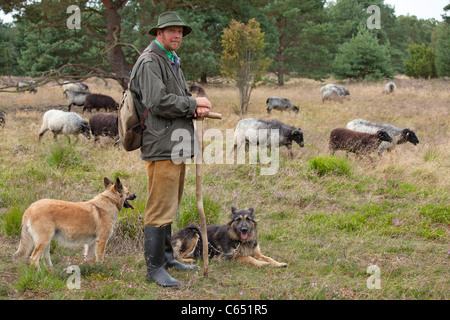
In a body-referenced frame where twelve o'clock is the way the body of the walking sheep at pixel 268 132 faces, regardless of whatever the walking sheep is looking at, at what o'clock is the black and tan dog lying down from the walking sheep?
The black and tan dog lying down is roughly at 3 o'clock from the walking sheep.

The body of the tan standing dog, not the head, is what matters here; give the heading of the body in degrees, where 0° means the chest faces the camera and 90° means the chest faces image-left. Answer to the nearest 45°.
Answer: approximately 270°

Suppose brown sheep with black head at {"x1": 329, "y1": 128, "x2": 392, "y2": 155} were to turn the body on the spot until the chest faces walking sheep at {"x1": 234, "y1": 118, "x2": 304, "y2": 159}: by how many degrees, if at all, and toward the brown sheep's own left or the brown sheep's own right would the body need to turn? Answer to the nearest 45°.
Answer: approximately 180°

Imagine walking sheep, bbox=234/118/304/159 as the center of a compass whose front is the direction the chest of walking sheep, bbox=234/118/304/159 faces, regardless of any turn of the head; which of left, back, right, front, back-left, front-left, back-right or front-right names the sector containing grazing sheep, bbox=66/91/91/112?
back-left

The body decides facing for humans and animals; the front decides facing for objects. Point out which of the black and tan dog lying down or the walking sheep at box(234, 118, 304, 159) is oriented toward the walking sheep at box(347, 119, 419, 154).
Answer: the walking sheep at box(234, 118, 304, 159)

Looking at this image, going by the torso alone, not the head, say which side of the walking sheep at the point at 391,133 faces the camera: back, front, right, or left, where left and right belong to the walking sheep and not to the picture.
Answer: right

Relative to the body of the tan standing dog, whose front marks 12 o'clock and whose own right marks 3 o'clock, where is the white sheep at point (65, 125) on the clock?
The white sheep is roughly at 9 o'clock from the tan standing dog.

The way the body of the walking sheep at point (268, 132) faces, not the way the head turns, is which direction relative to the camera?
to the viewer's right

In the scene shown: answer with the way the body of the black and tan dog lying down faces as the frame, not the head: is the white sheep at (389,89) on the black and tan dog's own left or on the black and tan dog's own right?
on the black and tan dog's own left
